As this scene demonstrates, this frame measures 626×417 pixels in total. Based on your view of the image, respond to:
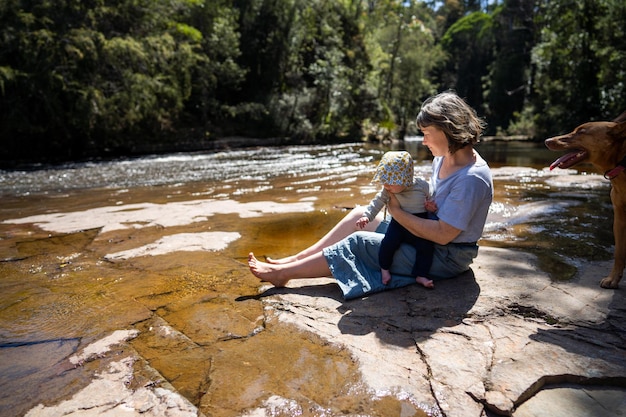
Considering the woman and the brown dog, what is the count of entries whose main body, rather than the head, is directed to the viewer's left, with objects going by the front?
2

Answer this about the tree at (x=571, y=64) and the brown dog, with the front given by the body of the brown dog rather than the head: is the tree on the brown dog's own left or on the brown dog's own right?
on the brown dog's own right

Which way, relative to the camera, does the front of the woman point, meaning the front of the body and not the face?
to the viewer's left

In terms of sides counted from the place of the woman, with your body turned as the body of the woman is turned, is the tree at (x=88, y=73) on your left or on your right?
on your right

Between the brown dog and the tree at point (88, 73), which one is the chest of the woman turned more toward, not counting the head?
the tree

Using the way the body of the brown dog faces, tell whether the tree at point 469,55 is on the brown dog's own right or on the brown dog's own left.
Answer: on the brown dog's own right

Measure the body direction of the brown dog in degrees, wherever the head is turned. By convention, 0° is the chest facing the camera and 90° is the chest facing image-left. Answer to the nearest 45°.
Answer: approximately 90°

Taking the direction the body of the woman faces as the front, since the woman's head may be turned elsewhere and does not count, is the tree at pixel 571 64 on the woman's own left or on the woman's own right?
on the woman's own right

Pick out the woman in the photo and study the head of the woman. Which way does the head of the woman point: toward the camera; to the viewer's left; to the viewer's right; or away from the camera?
to the viewer's left

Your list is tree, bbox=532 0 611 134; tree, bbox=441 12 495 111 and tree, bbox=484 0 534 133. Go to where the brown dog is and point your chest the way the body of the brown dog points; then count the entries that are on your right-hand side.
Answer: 3

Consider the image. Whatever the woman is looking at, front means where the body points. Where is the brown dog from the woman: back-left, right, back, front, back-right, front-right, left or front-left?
back

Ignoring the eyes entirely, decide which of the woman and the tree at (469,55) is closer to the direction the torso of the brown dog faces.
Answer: the woman
